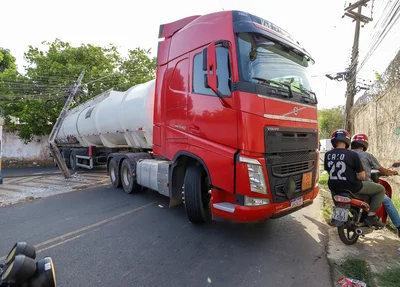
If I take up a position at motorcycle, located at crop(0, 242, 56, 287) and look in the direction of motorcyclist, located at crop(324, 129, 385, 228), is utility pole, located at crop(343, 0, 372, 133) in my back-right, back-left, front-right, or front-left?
front-left

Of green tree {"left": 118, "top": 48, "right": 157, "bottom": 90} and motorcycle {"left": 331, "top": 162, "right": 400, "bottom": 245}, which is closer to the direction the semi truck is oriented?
the motorcycle

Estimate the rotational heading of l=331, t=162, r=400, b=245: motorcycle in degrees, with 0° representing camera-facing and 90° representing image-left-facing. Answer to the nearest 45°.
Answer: approximately 225°

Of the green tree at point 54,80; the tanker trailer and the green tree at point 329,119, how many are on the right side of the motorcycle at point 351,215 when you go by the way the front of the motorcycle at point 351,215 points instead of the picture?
0

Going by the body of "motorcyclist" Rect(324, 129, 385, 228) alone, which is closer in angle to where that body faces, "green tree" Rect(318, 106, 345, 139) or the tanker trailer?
the green tree

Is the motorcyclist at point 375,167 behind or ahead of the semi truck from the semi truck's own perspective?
ahead

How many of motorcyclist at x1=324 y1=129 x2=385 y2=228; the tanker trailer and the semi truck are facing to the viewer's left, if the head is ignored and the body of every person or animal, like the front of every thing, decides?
0

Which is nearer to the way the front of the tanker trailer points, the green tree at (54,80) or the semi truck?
the semi truck

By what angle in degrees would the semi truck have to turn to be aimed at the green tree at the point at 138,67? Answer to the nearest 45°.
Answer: approximately 135° to its left

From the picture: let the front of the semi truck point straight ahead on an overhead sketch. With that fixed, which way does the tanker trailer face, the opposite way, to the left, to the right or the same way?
the same way

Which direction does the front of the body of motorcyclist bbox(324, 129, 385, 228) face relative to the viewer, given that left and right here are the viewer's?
facing away from the viewer and to the right of the viewer

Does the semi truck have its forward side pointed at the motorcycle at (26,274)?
no

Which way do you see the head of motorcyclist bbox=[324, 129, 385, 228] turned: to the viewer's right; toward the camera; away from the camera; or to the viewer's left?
away from the camera

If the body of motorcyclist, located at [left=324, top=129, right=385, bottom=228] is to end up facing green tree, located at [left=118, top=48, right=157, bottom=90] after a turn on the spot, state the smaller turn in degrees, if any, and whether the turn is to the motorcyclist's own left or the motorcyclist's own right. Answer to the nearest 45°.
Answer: approximately 90° to the motorcyclist's own left

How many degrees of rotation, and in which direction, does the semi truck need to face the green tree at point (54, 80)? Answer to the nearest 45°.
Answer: approximately 180°

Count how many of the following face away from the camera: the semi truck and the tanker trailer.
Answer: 0

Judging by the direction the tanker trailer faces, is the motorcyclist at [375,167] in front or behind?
in front

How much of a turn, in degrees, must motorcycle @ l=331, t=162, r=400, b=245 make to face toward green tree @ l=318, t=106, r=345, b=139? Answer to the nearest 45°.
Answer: approximately 45° to its left

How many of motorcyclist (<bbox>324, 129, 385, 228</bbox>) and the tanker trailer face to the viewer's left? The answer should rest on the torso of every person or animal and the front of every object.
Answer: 0

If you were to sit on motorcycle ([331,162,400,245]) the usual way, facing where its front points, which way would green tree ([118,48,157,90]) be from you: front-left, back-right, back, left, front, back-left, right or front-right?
left
